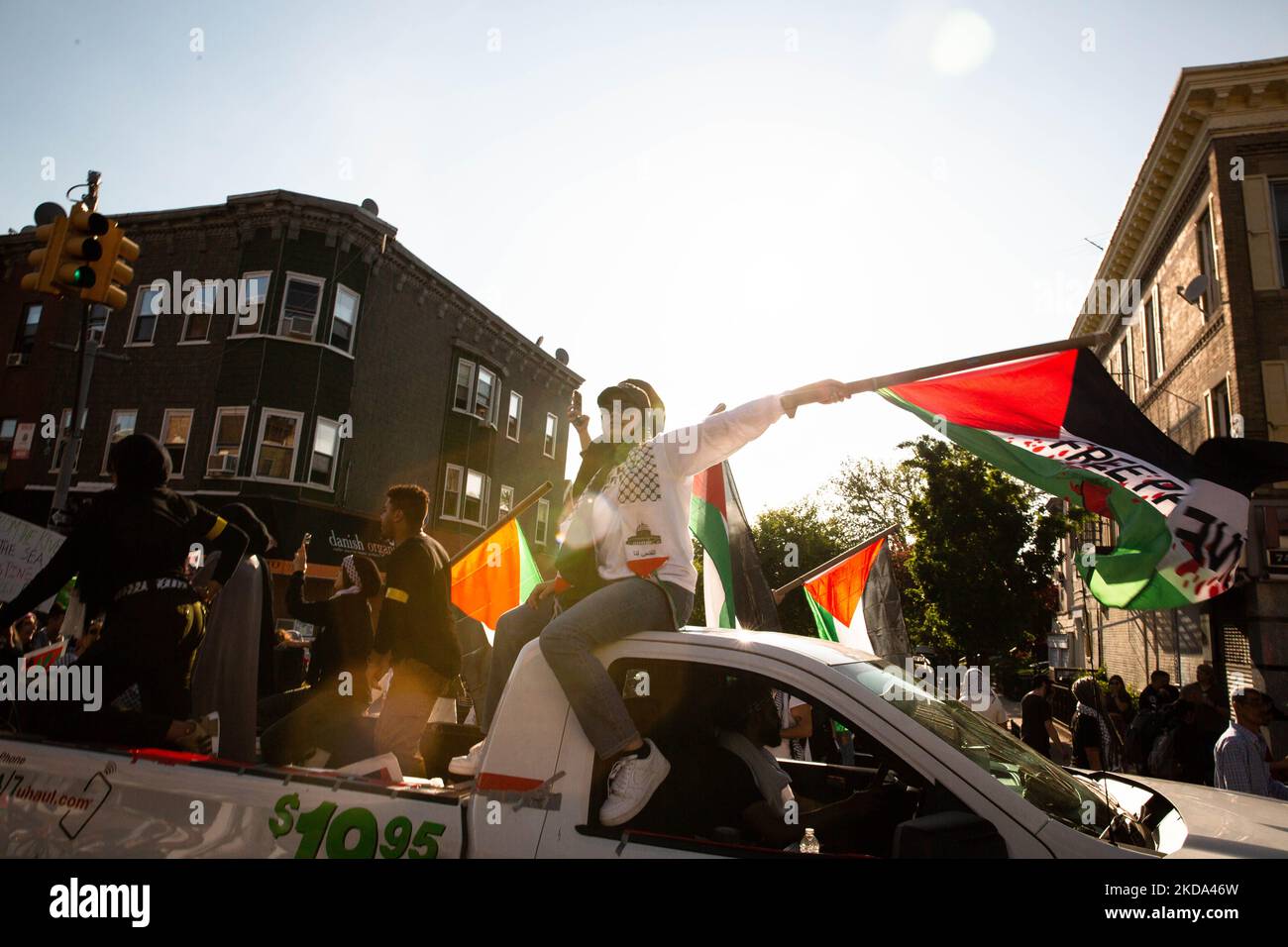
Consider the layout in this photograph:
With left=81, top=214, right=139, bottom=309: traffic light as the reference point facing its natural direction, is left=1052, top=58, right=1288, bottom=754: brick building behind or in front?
in front

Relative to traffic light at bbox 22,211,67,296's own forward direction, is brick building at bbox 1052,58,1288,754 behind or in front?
behind

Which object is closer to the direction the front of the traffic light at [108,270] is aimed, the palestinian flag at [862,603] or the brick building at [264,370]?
the palestinian flag

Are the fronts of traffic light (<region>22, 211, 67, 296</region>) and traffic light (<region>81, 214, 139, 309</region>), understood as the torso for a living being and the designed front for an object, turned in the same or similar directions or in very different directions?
very different directions

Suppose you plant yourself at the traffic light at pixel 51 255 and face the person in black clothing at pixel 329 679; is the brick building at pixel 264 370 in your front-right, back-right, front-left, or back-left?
back-left

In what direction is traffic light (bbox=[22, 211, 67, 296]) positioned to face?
to the viewer's left

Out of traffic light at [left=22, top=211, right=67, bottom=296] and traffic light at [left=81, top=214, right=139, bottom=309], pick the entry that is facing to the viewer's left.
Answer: traffic light at [left=22, top=211, right=67, bottom=296]

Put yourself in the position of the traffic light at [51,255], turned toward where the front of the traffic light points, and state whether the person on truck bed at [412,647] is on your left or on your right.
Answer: on your left
